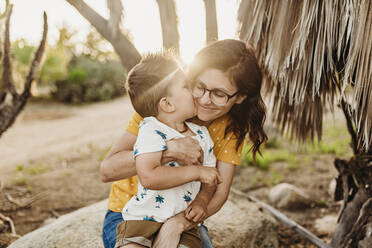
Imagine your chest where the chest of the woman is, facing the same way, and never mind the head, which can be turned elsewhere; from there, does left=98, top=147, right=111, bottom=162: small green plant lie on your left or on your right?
on your right

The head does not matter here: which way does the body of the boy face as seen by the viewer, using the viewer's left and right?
facing the viewer and to the right of the viewer

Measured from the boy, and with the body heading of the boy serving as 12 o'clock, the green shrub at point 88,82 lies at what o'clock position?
The green shrub is roughly at 7 o'clock from the boy.

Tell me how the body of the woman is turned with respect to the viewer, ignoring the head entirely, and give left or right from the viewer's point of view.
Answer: facing the viewer and to the left of the viewer

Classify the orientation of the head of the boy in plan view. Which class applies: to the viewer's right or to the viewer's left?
to the viewer's right

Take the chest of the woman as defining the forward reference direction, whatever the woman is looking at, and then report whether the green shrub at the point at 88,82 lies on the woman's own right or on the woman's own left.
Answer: on the woman's own right
